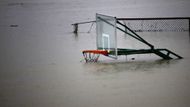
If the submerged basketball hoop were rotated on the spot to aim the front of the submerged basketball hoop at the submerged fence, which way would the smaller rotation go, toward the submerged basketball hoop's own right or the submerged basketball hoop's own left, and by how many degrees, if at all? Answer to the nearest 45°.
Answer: approximately 90° to the submerged basketball hoop's own right

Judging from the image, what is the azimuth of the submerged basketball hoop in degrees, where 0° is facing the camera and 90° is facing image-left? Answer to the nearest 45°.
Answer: approximately 90°
